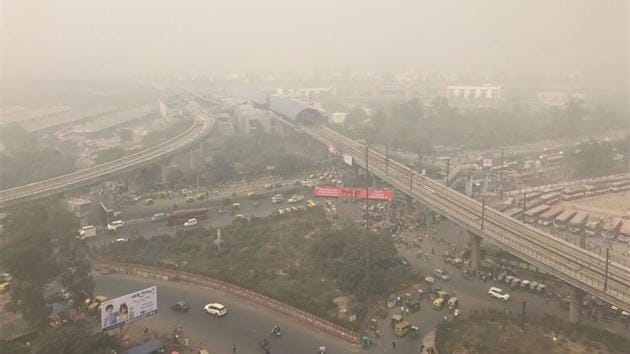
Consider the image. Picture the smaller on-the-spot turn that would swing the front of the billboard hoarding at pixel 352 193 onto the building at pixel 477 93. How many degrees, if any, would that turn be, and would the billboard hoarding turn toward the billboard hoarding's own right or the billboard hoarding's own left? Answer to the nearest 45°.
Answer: approximately 180°

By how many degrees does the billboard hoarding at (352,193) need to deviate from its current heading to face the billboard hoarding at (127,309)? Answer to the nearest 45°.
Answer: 0° — it already faces it

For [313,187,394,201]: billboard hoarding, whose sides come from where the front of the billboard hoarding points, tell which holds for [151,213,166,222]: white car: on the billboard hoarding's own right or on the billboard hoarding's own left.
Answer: on the billboard hoarding's own right

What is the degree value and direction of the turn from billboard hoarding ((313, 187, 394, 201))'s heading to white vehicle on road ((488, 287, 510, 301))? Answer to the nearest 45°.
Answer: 0° — it already faces it

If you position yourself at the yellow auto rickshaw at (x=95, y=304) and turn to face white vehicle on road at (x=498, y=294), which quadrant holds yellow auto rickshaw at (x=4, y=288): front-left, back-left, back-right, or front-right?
back-left

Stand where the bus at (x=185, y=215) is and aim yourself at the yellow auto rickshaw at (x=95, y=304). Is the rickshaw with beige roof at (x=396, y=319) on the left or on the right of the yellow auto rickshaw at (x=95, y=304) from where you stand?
left

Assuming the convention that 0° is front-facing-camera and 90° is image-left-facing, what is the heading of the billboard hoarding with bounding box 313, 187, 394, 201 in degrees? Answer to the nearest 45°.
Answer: approximately 0°

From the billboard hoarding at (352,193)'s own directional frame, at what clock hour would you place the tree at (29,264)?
The tree is roughly at 1 o'clock from the billboard hoarding.

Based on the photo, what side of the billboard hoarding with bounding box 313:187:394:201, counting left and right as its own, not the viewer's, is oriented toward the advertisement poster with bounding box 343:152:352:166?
back

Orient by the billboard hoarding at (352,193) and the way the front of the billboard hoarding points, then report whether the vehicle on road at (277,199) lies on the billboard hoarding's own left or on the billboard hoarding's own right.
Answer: on the billboard hoarding's own right

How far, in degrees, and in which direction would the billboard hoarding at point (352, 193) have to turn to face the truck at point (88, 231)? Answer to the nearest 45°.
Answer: approximately 45° to its right

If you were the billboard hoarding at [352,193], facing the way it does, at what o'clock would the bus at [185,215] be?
The bus is roughly at 2 o'clock from the billboard hoarding.

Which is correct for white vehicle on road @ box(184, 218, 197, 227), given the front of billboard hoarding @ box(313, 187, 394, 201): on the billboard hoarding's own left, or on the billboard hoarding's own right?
on the billboard hoarding's own right
